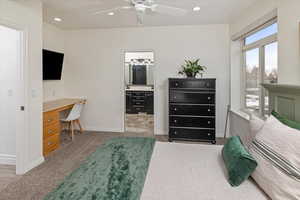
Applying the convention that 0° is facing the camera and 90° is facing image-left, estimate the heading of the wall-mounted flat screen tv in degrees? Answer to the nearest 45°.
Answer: approximately 315°

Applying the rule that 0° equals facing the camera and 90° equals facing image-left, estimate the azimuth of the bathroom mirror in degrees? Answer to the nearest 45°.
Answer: approximately 0°

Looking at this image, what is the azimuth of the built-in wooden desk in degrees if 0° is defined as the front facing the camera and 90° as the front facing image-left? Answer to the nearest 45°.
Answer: approximately 315°

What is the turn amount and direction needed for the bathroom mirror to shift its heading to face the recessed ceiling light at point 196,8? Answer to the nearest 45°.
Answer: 0° — it already faces it

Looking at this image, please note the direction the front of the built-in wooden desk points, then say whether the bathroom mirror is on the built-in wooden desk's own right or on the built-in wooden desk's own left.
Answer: on the built-in wooden desk's own left
